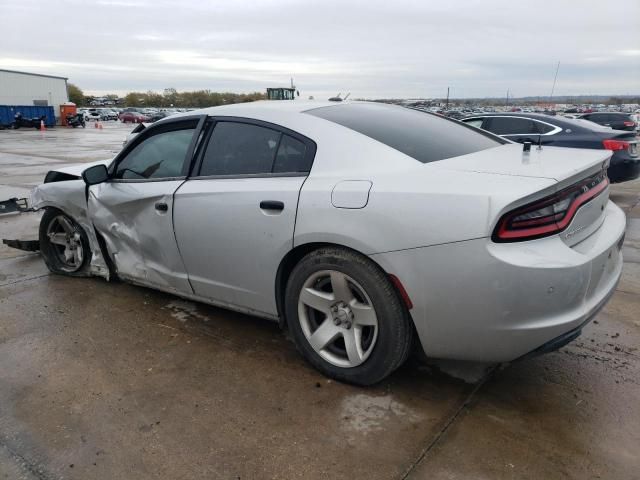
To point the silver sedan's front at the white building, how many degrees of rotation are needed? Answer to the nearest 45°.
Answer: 0° — it already faces it

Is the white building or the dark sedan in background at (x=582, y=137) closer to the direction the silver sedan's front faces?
the white building

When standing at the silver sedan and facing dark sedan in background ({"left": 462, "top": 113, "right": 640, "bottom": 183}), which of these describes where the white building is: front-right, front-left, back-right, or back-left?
front-left

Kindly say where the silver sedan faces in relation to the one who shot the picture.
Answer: facing away from the viewer and to the left of the viewer

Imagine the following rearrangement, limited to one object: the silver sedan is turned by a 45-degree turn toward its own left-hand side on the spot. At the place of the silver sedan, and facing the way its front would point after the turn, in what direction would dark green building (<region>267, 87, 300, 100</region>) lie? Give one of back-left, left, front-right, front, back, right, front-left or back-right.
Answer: right

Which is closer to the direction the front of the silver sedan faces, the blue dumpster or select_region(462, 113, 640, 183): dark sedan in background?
the blue dumpster

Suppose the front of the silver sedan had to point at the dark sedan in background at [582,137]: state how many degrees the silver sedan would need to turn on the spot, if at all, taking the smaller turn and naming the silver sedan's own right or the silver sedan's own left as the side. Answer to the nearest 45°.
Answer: approximately 90° to the silver sedan's own right

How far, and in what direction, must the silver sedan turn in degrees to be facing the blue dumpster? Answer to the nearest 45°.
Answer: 0° — it already faces it
